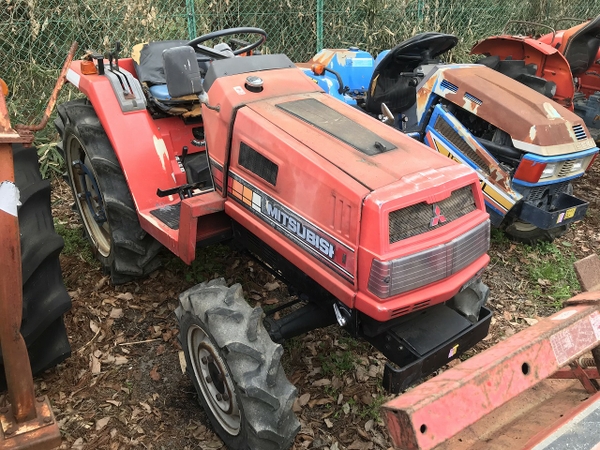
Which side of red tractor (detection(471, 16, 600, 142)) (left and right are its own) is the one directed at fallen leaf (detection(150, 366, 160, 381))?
right

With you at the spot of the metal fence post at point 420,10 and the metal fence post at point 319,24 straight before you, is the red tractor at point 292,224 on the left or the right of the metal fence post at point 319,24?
left

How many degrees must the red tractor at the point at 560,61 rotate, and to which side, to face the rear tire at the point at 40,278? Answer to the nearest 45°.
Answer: approximately 90° to its right

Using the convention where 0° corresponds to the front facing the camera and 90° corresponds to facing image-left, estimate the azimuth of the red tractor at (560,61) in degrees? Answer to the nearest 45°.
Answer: approximately 315°

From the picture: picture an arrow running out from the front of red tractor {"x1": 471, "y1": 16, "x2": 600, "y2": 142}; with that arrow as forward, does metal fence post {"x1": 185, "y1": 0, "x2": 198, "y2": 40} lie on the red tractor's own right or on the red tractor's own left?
on the red tractor's own right

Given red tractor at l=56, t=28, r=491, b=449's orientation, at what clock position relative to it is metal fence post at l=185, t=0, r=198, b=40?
The metal fence post is roughly at 7 o'clock from the red tractor.

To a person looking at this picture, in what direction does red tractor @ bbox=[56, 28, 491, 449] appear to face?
facing the viewer and to the right of the viewer

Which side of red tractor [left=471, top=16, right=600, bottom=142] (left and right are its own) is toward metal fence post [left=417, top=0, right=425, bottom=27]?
back

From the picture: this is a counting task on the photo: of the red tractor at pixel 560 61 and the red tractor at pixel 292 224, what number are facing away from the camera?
0

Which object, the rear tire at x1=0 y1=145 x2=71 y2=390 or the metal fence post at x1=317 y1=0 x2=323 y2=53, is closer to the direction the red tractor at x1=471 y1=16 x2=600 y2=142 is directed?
the rear tire

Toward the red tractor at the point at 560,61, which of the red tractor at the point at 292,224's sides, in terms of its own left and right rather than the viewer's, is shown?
left
